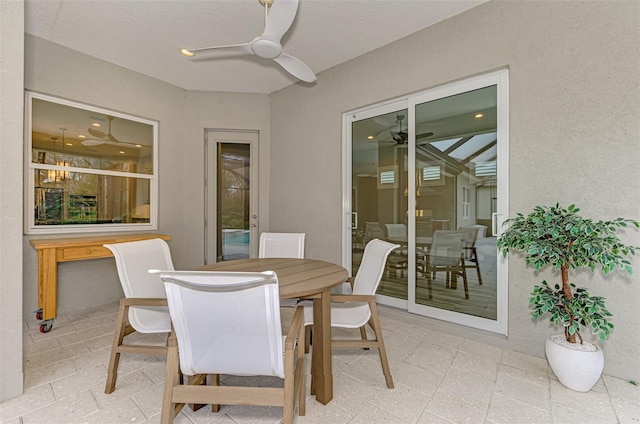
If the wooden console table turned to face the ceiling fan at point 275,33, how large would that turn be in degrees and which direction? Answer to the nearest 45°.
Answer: approximately 45° to its left

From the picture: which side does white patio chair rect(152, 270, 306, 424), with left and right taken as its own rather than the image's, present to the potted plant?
right

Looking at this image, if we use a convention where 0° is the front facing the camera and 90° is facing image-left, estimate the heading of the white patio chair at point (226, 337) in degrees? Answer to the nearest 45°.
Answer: approximately 180°

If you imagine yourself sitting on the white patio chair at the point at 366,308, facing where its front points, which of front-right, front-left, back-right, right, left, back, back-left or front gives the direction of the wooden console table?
front

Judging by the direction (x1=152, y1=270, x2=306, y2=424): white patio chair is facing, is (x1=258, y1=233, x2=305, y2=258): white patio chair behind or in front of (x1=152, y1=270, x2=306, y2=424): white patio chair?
in front

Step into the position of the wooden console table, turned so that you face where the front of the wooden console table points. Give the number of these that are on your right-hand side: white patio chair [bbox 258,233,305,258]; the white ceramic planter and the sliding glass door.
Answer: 0

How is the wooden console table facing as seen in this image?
toward the camera

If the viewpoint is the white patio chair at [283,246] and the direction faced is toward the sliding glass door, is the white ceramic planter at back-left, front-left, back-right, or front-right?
front-right

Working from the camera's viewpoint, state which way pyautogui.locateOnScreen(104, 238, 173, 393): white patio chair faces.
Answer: facing the viewer and to the right of the viewer

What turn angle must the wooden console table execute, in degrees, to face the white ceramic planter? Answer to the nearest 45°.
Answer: approximately 45° to its left

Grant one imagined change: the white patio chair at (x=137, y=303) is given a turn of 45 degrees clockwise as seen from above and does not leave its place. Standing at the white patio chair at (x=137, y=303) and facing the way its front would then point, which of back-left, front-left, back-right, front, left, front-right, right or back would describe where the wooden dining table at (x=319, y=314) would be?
front-left

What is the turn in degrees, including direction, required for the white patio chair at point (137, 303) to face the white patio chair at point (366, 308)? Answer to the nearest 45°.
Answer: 0° — it already faces it

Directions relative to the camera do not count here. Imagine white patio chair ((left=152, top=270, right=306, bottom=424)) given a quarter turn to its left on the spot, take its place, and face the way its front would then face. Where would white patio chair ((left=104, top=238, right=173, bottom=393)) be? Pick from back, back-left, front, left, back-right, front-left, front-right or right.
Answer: front-right

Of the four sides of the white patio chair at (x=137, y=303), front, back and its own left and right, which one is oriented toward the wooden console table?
back

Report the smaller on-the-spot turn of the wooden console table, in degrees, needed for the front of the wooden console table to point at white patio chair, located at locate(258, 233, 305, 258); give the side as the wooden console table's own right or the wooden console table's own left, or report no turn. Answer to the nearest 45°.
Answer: approximately 45° to the wooden console table's own left

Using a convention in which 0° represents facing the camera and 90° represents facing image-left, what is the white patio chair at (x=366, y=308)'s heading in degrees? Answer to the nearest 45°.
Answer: approximately 90°

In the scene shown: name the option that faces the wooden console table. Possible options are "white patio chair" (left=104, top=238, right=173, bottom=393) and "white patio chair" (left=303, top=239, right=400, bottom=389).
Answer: "white patio chair" (left=303, top=239, right=400, bottom=389)
